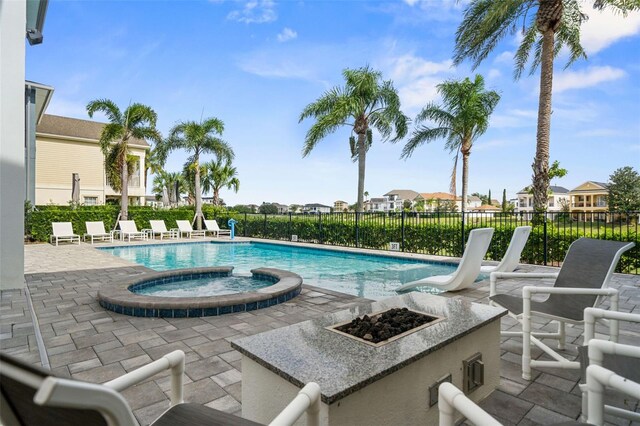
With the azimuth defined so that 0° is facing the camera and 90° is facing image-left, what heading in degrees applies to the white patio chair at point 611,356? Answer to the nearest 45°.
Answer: approximately 90°

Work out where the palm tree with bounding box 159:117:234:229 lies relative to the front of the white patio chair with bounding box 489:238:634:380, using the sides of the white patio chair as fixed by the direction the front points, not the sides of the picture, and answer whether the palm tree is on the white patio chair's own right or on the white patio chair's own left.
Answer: on the white patio chair's own right

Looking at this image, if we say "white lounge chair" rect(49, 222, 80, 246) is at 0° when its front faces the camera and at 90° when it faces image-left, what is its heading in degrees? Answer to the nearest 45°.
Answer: approximately 315°

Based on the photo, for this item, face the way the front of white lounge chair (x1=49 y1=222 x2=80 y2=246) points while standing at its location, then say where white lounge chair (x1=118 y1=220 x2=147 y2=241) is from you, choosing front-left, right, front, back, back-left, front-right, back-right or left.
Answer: front-left

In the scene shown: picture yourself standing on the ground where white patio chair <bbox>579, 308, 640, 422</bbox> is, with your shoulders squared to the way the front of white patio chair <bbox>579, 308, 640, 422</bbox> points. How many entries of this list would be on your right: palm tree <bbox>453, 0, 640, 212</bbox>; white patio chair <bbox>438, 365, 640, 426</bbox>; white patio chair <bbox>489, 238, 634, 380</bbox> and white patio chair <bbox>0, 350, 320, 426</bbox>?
2

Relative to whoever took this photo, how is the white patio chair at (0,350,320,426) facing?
facing away from the viewer and to the right of the viewer

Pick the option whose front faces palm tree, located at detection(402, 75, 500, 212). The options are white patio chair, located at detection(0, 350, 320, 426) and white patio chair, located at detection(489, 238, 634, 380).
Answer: white patio chair, located at detection(0, 350, 320, 426)

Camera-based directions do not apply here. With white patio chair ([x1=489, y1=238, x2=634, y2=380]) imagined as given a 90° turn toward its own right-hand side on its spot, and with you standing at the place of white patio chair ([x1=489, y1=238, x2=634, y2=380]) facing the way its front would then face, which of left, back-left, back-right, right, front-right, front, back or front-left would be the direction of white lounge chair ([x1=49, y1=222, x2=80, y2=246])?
front-left

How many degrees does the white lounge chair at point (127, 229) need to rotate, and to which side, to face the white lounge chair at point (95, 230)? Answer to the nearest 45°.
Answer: approximately 135° to its right

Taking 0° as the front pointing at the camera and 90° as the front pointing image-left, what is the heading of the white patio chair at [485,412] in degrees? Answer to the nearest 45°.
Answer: approximately 135°

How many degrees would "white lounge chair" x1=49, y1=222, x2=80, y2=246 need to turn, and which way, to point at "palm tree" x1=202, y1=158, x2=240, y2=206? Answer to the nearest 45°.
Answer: approximately 90° to its left

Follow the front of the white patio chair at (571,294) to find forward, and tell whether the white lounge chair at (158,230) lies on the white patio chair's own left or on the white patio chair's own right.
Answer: on the white patio chair's own right
